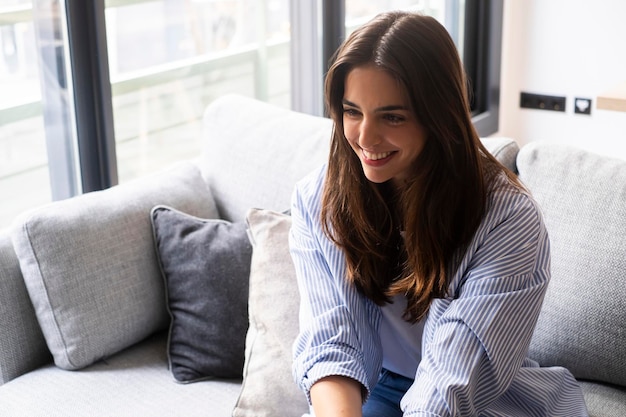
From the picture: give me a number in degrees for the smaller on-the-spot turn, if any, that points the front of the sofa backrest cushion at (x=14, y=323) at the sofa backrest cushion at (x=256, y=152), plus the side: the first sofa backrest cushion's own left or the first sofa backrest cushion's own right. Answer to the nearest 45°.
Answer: approximately 45° to the first sofa backrest cushion's own left

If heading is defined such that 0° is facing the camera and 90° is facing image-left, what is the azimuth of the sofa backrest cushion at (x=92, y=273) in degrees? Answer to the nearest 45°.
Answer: approximately 315°

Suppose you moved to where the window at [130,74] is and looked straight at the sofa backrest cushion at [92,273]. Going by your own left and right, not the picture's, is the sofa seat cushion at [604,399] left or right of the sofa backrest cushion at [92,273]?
left

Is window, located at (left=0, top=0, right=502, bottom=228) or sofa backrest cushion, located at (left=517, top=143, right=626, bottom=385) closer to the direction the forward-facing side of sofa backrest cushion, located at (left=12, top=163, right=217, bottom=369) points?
the sofa backrest cushion

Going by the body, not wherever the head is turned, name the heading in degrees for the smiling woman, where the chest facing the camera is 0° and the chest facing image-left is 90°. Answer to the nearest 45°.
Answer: approximately 45°
